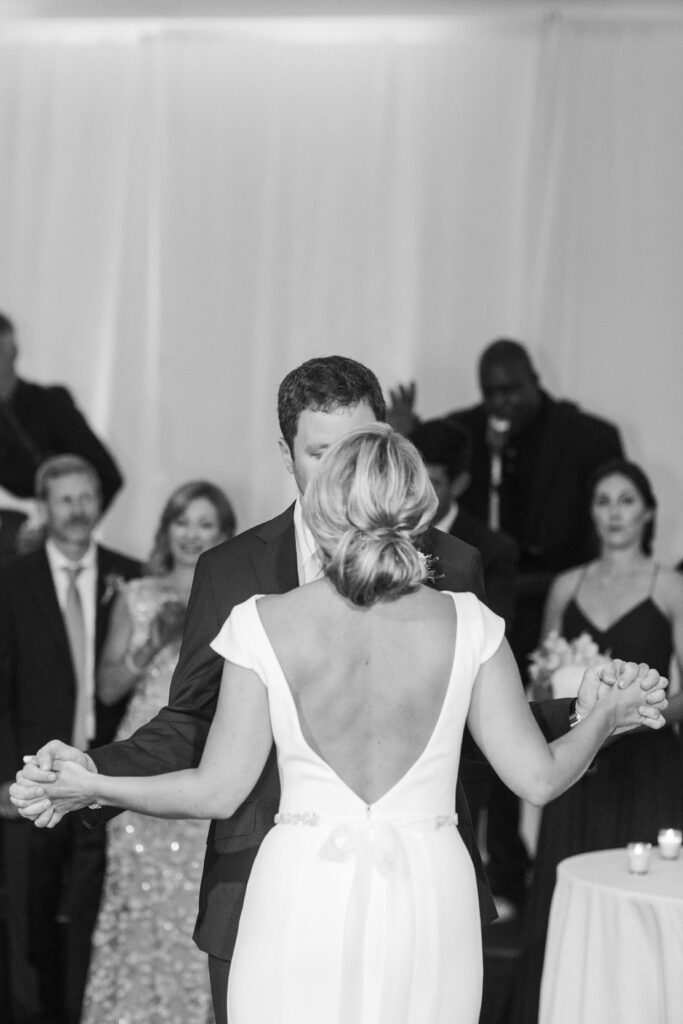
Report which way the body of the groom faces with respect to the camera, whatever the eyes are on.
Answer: toward the camera

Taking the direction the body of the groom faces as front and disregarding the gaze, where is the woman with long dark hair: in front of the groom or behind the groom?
behind

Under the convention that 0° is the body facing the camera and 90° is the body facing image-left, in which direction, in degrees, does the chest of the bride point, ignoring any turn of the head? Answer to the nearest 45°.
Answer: approximately 180°

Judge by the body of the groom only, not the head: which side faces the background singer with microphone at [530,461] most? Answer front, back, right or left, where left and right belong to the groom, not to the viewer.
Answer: back

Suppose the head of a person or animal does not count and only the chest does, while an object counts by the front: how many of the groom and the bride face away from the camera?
1

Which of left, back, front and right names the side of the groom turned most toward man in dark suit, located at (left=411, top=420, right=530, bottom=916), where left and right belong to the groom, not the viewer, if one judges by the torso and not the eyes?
back

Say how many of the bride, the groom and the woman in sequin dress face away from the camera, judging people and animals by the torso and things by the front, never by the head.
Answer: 1

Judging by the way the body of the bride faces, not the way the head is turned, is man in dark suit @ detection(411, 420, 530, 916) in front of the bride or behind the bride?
in front

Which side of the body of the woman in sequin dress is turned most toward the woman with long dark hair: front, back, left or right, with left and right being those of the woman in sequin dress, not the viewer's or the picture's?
left

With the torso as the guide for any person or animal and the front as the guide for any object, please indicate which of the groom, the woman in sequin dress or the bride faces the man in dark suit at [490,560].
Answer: the bride

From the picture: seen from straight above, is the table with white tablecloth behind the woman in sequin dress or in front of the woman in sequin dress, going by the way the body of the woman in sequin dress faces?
in front

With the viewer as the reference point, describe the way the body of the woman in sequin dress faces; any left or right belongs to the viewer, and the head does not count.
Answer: facing the viewer

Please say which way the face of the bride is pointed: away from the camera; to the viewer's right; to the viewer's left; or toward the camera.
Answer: away from the camera
